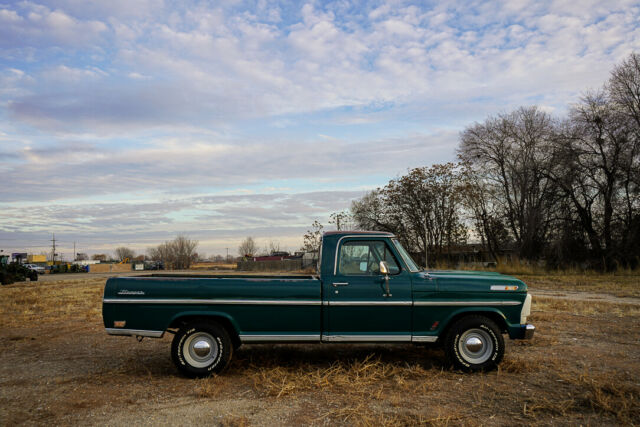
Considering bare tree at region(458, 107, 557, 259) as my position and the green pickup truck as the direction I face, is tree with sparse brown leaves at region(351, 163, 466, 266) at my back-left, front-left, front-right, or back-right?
front-right

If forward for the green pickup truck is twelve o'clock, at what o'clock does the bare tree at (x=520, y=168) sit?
The bare tree is roughly at 10 o'clock from the green pickup truck.

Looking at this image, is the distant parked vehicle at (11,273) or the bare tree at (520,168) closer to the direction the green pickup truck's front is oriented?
the bare tree

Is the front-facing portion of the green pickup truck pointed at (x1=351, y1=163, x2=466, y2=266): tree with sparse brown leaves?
no

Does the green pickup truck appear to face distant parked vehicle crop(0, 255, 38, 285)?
no

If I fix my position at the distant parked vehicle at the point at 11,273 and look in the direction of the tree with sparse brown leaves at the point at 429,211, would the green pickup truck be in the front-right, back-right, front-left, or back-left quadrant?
front-right

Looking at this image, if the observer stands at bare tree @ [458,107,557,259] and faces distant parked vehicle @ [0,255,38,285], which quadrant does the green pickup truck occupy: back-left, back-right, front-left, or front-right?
front-left

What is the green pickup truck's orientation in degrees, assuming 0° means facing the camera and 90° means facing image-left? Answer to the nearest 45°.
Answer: approximately 270°

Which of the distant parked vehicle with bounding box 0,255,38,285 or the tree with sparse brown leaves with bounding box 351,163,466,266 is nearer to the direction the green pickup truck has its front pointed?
the tree with sparse brown leaves

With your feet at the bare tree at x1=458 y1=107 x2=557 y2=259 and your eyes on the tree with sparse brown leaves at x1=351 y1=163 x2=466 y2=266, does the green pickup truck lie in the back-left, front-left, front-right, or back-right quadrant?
front-left

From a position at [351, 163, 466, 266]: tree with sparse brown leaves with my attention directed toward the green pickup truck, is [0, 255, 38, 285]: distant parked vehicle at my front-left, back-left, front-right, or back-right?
front-right

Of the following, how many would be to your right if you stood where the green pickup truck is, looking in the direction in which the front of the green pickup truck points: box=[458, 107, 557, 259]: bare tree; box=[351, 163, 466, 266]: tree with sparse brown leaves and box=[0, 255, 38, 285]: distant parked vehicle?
0
